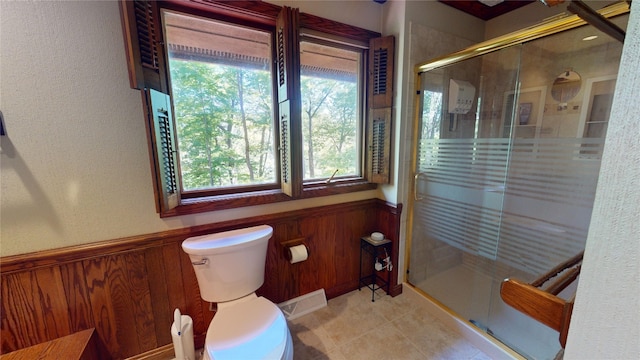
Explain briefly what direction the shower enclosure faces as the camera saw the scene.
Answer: facing the viewer and to the left of the viewer

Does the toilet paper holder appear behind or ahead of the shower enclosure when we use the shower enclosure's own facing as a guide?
ahead

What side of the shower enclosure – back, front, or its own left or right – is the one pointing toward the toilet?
front

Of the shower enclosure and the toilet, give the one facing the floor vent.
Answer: the shower enclosure

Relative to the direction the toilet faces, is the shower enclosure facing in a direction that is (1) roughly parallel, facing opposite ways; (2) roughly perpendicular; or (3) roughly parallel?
roughly perpendicular

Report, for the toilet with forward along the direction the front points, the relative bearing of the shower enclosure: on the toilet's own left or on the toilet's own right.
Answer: on the toilet's own left

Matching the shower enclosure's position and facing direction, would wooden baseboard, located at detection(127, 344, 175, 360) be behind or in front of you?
in front

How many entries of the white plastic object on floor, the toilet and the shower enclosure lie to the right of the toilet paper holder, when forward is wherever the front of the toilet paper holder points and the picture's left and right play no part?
2

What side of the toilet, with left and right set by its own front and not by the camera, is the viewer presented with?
front

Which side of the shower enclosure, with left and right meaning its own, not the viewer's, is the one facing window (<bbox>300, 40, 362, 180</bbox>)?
front

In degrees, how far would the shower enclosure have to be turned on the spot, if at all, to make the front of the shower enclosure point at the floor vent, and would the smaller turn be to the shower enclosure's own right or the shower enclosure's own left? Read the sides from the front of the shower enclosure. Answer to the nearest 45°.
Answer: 0° — it already faces it

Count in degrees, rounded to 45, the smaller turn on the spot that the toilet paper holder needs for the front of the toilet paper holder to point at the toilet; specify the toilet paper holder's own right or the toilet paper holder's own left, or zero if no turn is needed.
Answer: approximately 90° to the toilet paper holder's own right
